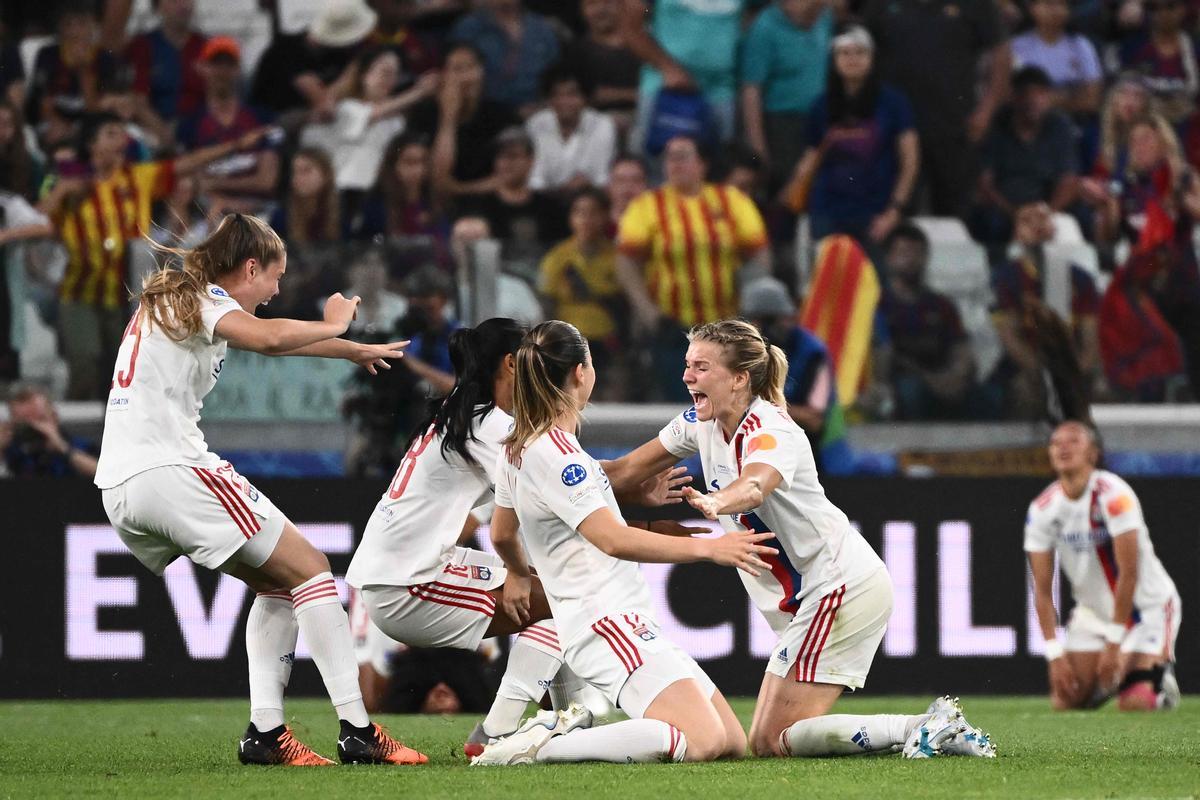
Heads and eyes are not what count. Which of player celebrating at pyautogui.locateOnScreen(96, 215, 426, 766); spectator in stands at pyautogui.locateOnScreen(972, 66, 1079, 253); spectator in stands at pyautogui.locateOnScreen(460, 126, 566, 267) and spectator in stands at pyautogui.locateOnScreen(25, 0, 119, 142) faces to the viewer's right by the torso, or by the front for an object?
the player celebrating

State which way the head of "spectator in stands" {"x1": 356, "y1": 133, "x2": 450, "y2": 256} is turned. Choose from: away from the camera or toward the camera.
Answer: toward the camera

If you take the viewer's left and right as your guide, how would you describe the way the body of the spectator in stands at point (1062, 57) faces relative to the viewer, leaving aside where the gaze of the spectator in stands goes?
facing the viewer

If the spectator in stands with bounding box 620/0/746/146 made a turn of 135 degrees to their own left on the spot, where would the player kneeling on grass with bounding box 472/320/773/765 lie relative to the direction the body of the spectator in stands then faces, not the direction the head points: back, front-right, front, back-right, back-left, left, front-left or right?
back-right

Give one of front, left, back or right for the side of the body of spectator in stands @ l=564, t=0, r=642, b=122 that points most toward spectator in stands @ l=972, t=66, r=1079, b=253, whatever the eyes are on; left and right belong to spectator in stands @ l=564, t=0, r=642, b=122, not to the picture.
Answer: left

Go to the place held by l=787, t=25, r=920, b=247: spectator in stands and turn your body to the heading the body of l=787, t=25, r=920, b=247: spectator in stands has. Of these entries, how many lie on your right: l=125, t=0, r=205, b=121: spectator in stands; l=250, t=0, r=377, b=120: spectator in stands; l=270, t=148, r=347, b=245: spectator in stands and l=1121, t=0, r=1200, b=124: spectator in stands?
3

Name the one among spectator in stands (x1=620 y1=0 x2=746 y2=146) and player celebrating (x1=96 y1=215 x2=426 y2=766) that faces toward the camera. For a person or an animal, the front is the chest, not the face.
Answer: the spectator in stands

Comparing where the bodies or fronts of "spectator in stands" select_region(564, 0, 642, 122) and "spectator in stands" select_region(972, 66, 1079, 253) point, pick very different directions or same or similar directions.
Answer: same or similar directions

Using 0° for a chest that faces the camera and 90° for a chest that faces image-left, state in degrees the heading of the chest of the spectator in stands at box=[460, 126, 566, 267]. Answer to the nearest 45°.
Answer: approximately 0°

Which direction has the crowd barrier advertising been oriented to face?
toward the camera

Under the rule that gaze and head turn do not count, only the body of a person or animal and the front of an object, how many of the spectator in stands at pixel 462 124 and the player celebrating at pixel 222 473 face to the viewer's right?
1

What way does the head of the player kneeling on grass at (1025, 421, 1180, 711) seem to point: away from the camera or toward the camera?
toward the camera

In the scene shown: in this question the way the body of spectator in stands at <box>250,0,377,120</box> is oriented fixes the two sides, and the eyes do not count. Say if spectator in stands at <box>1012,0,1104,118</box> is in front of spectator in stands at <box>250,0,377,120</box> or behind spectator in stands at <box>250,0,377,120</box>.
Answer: in front

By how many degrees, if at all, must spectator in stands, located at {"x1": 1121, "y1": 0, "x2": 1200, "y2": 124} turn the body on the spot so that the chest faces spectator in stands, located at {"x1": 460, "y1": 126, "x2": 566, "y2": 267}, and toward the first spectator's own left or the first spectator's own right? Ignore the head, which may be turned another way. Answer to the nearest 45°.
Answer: approximately 45° to the first spectator's own right

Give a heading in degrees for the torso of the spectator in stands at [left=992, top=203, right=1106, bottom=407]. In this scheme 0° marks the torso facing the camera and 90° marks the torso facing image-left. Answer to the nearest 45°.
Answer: approximately 0°

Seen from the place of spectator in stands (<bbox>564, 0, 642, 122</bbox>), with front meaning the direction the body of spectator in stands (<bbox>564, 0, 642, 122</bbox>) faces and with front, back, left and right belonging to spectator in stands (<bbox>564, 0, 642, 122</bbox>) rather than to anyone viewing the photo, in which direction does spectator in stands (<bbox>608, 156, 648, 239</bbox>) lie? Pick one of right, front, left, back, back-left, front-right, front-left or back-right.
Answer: front
